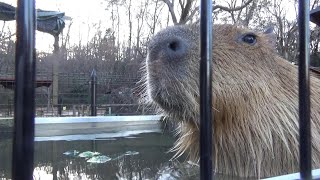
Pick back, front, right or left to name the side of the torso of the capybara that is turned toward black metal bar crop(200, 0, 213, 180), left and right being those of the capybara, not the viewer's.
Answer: left

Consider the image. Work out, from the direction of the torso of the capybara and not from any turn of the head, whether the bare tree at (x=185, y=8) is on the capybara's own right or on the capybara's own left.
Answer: on the capybara's own right

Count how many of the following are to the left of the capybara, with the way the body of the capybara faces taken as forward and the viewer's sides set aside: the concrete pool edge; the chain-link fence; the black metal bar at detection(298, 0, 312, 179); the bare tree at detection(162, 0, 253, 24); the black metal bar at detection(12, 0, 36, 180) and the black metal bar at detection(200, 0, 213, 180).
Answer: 3

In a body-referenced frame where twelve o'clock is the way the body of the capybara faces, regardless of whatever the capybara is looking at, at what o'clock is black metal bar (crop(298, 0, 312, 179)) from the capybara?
The black metal bar is roughly at 9 o'clock from the capybara.

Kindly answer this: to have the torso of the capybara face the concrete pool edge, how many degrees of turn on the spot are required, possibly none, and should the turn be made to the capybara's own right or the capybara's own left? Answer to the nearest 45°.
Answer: approximately 45° to the capybara's own right

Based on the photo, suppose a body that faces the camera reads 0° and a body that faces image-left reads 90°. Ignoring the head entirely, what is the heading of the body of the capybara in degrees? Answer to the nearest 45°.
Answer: approximately 90°

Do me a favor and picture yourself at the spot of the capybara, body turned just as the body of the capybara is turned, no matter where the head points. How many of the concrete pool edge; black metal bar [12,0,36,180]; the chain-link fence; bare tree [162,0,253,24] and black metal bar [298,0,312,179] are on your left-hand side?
2

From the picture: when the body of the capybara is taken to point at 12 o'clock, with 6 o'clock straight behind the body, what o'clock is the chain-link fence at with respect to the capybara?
The chain-link fence is roughly at 2 o'clock from the capybara.
